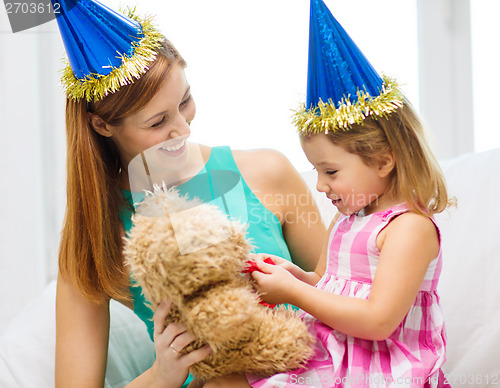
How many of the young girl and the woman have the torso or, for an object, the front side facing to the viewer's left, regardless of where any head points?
1

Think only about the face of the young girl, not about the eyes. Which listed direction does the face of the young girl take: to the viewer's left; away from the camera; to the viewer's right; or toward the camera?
to the viewer's left

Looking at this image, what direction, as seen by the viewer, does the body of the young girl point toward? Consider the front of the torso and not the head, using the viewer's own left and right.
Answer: facing to the left of the viewer

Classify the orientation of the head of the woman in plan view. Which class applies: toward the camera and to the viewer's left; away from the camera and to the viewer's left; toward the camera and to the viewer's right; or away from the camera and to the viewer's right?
toward the camera and to the viewer's right
